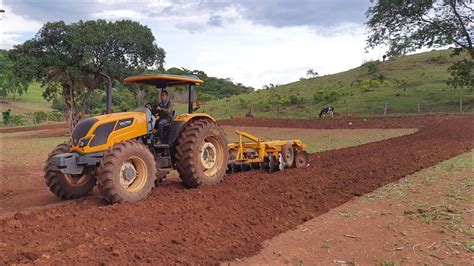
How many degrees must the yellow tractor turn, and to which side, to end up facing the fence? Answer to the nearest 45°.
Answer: approximately 180°

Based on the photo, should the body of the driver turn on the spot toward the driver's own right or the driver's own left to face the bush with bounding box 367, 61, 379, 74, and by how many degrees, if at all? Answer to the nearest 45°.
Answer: approximately 180°

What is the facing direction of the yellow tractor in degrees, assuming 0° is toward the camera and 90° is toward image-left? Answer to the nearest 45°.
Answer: approximately 45°

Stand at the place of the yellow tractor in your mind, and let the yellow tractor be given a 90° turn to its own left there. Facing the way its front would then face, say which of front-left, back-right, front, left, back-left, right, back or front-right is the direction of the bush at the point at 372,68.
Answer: left

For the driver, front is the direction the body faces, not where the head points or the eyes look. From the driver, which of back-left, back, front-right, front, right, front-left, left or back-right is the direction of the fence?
back

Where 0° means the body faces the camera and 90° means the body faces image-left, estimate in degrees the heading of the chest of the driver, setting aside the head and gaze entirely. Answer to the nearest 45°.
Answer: approximately 45°

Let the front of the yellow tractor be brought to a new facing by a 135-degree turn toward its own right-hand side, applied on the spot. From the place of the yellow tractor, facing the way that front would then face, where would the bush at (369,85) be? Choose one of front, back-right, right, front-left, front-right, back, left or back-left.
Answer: front-right

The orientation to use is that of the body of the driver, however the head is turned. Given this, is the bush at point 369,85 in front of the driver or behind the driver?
behind

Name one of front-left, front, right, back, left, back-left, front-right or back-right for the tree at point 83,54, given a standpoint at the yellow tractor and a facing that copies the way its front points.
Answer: back-right
